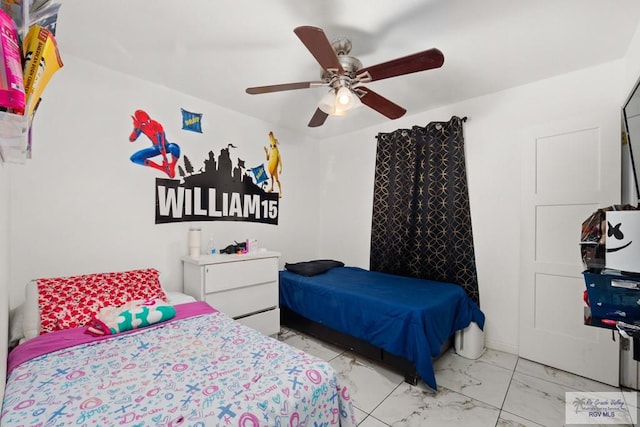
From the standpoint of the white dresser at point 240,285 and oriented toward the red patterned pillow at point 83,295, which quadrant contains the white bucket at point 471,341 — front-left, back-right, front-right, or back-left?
back-left

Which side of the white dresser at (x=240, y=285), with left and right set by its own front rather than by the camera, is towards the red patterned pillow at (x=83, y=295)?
right

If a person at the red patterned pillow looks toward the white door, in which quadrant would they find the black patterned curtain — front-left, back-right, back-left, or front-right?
front-left

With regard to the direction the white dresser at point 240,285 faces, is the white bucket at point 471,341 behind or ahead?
ahead

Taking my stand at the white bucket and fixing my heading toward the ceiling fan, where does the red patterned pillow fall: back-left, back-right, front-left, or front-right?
front-right

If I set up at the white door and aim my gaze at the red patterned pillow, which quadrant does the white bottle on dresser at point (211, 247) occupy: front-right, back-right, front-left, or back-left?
front-right

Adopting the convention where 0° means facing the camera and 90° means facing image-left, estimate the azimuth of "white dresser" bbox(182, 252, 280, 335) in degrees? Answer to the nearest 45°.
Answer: approximately 315°

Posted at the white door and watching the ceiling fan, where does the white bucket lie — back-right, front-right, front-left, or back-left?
front-right

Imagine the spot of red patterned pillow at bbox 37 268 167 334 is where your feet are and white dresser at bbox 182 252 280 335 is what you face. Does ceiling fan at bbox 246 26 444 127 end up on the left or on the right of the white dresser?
right
